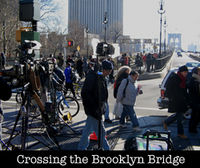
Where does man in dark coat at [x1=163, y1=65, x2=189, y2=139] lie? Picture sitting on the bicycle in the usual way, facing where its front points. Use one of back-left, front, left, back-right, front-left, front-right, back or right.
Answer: front-right

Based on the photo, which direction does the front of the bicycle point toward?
to the viewer's right

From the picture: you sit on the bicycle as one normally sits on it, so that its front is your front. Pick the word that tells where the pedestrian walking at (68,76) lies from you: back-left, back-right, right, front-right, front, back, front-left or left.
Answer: left

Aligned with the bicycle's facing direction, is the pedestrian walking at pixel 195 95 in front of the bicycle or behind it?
in front
